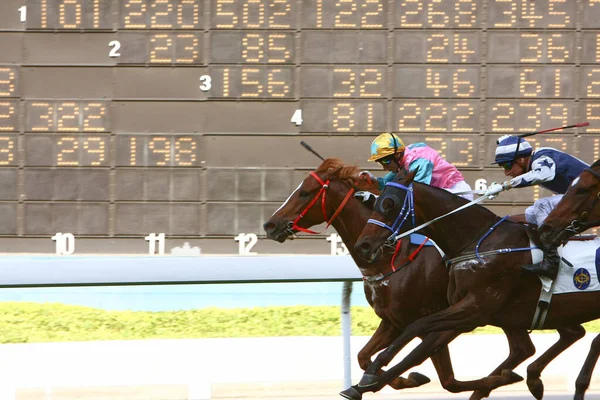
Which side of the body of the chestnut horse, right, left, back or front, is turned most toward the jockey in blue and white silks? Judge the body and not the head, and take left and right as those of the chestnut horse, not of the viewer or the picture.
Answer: back

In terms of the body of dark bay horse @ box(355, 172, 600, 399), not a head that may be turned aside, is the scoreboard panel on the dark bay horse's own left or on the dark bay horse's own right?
on the dark bay horse's own right

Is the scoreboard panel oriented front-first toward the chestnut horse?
yes

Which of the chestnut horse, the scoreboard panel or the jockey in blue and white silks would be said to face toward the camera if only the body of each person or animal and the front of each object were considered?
the scoreboard panel

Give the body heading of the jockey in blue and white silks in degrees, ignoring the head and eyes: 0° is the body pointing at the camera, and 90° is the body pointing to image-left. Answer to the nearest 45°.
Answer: approximately 90°

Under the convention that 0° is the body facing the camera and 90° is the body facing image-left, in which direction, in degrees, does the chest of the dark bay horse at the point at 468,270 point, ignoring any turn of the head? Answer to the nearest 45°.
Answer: approximately 90°

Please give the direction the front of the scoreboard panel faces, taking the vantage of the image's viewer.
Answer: facing the viewer

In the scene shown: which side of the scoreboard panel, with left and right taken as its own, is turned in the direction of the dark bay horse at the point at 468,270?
front

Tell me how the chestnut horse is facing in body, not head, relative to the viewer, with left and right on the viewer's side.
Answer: facing to the left of the viewer

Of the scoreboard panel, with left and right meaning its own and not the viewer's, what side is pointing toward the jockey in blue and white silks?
front

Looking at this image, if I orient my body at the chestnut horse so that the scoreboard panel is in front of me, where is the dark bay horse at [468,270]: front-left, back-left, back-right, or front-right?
back-right
